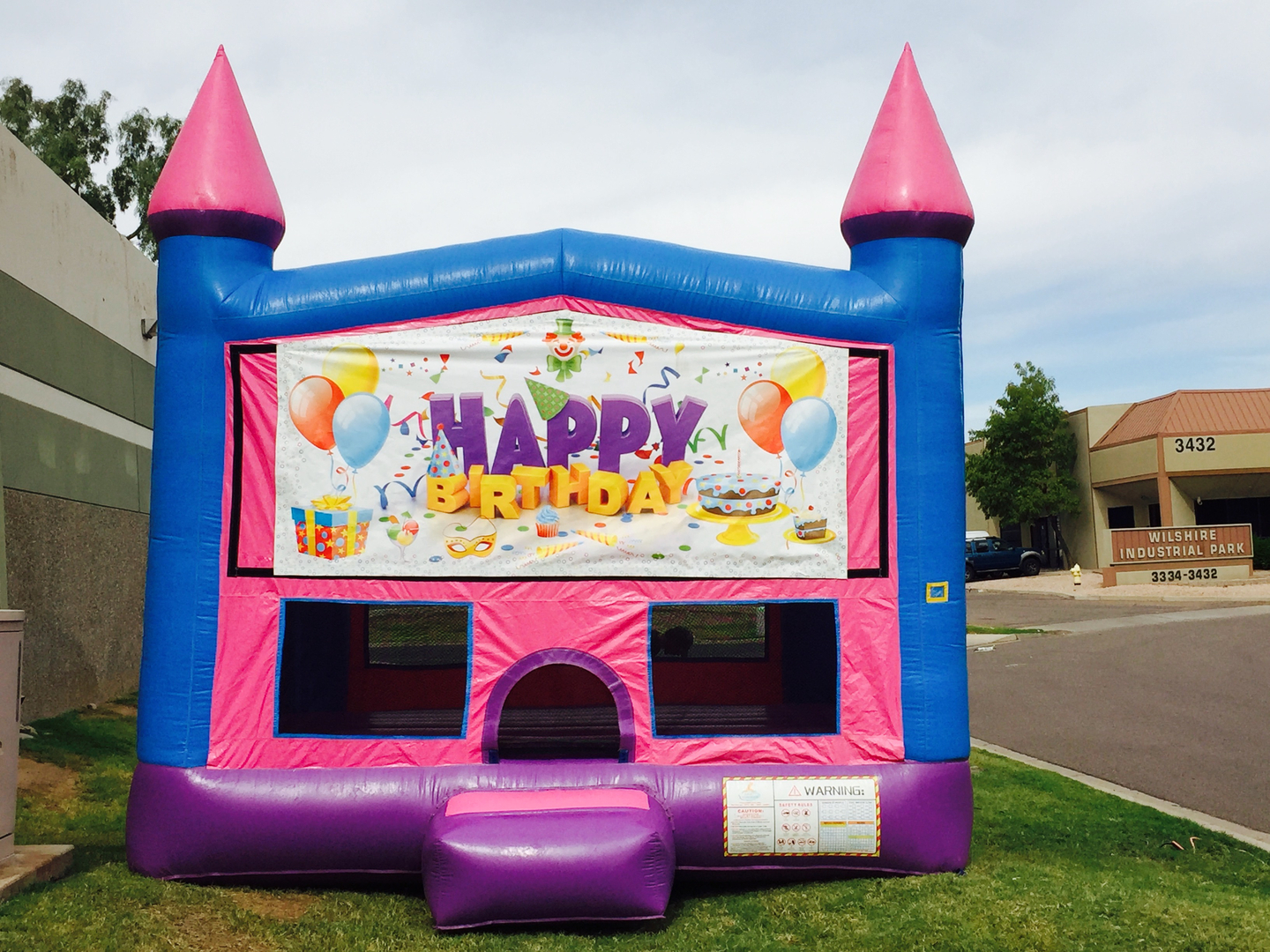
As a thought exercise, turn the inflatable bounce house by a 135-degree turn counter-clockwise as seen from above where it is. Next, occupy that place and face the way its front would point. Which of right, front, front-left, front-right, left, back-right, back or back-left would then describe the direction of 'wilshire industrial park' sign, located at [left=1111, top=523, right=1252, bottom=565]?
front

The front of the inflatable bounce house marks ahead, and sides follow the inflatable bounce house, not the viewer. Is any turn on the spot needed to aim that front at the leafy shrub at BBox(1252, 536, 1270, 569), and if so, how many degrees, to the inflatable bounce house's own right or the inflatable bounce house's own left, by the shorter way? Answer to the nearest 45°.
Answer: approximately 135° to the inflatable bounce house's own left

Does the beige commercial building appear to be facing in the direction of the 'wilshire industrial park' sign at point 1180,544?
yes

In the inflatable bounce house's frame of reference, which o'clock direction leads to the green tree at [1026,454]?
The green tree is roughly at 7 o'clock from the inflatable bounce house.

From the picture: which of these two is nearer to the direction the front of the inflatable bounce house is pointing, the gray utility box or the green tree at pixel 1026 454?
the gray utility box

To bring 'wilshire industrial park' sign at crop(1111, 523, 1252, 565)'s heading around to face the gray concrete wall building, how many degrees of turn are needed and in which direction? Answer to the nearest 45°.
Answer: approximately 45° to its right

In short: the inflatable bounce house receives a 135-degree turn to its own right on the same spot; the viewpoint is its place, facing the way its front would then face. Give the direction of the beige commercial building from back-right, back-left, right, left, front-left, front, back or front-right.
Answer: right

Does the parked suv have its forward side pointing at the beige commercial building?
yes

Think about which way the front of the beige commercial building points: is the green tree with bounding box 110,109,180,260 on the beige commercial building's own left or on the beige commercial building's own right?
on the beige commercial building's own right

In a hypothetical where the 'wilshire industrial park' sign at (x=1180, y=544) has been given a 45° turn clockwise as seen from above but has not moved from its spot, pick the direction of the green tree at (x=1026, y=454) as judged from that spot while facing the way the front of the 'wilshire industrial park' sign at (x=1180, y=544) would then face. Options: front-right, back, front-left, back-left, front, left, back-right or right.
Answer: right

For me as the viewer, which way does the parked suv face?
facing to the right of the viewer

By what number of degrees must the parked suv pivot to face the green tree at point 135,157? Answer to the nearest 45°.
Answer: approximately 135° to its right
